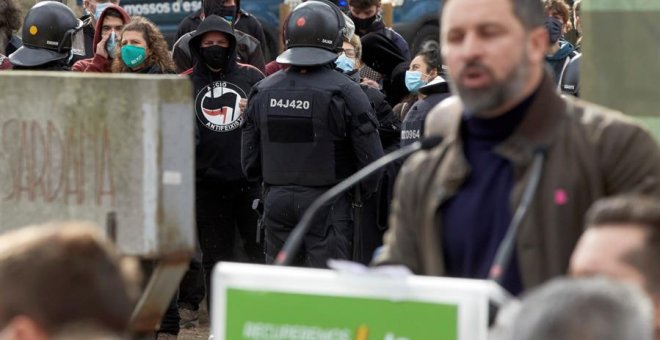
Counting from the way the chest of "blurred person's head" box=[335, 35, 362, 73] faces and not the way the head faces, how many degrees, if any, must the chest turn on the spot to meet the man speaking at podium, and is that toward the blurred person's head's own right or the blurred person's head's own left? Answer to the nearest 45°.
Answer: approximately 45° to the blurred person's head's own left

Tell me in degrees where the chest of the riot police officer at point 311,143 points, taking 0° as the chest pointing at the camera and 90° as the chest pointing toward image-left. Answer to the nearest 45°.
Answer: approximately 225°

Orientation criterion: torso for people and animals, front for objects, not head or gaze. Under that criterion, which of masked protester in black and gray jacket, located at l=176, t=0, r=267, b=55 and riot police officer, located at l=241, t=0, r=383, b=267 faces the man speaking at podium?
the masked protester in black and gray jacket

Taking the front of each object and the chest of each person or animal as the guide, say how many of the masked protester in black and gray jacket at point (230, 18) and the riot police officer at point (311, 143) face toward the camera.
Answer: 1

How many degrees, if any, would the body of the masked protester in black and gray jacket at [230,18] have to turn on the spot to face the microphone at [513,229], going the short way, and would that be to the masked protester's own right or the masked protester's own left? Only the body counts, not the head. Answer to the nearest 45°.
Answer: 0° — they already face it

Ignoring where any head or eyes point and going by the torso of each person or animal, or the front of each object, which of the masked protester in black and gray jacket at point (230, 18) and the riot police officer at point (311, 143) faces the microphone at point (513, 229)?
the masked protester in black and gray jacket

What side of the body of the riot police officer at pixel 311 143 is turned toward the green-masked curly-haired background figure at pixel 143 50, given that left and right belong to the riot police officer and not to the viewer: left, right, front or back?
left

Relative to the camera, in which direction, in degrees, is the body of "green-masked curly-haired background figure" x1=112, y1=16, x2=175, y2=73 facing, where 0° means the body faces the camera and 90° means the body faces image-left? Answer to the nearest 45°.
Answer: approximately 45°

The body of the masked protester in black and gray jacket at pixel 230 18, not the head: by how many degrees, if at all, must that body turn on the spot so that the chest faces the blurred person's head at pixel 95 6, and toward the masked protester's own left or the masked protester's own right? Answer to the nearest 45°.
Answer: approximately 90° to the masked protester's own right

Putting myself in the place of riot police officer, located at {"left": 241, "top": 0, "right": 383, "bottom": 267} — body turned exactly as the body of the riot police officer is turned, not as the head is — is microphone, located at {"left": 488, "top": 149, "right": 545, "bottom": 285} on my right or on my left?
on my right

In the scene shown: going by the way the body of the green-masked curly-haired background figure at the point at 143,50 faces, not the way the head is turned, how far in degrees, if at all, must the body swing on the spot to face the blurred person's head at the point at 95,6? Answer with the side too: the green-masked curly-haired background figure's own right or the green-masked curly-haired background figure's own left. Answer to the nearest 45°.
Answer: approximately 135° to the green-masked curly-haired background figure's own right
